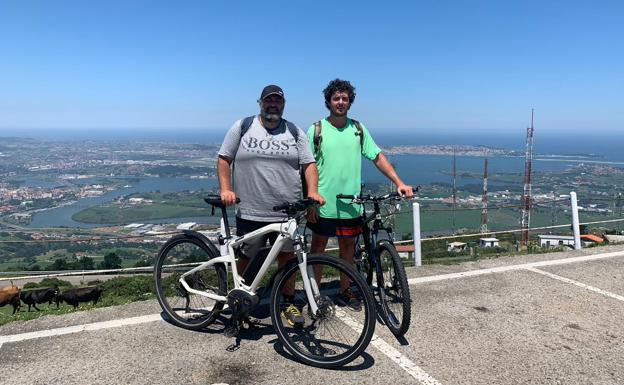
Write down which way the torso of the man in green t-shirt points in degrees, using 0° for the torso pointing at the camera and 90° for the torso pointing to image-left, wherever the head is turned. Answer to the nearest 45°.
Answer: approximately 0°

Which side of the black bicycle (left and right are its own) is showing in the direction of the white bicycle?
right

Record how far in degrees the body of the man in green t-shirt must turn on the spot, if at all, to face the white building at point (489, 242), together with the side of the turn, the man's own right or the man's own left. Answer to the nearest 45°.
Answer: approximately 180°

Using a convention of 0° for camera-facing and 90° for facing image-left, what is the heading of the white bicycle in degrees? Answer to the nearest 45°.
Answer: approximately 315°

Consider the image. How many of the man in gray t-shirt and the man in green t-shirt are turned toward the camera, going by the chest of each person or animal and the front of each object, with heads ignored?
2

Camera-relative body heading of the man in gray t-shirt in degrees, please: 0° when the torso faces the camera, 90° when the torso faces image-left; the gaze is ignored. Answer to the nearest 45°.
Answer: approximately 0°

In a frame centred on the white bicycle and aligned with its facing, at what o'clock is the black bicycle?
The black bicycle is roughly at 10 o'clock from the white bicycle.

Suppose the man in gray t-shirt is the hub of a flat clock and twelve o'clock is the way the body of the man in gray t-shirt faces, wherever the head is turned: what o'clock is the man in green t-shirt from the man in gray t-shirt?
The man in green t-shirt is roughly at 8 o'clock from the man in gray t-shirt.

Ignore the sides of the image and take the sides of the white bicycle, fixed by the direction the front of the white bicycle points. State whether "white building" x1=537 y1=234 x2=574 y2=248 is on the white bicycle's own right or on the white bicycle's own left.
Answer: on the white bicycle's own left
